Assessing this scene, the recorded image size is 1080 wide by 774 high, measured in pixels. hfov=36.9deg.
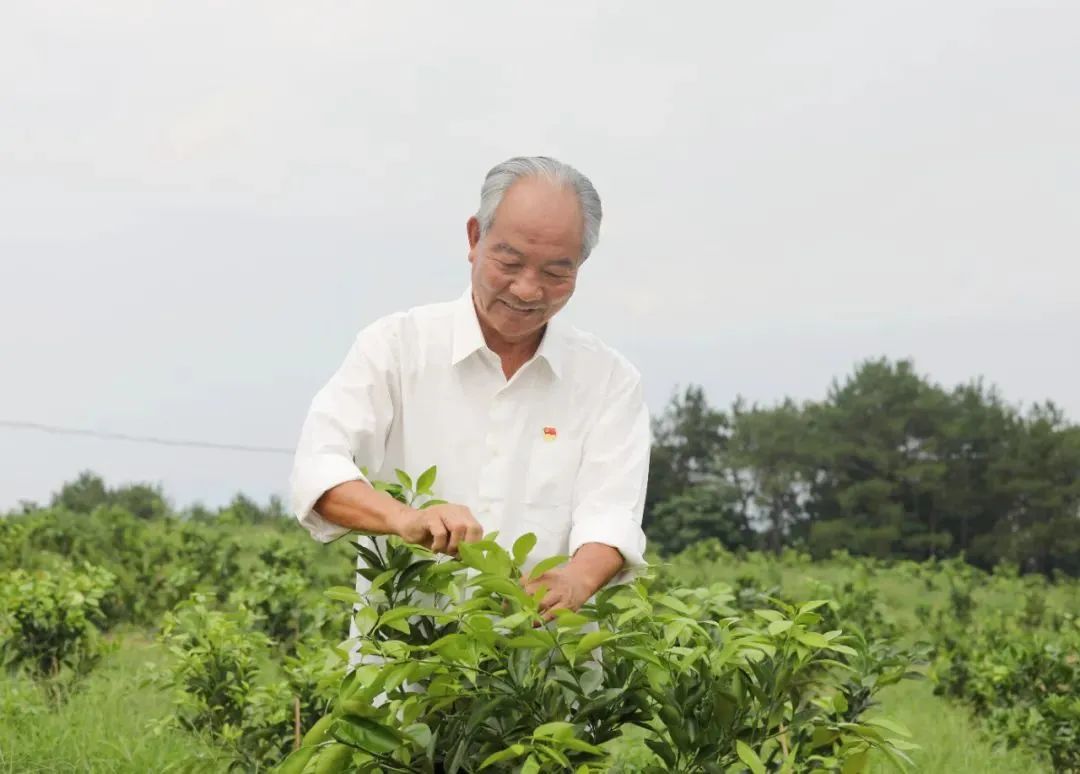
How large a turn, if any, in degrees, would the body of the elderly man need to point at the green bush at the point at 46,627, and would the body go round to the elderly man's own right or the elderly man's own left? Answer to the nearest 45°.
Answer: approximately 135° to the elderly man's own right

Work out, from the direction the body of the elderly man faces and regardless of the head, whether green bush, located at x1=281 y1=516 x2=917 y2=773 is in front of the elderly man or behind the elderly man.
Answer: in front

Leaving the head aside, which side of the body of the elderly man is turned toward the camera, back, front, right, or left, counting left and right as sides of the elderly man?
front

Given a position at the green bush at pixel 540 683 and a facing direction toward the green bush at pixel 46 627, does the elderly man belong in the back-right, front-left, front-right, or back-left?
front-right
